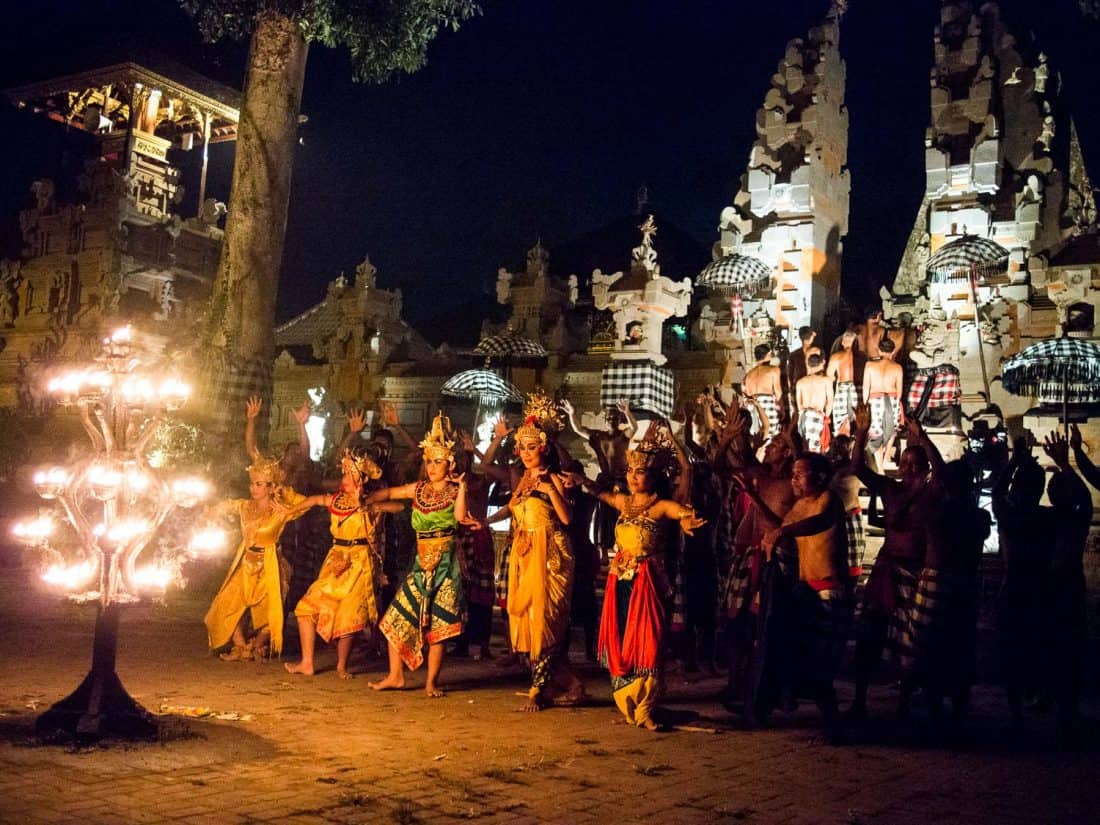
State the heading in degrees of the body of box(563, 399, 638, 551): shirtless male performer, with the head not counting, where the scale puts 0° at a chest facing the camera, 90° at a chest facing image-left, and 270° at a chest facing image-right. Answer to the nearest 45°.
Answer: approximately 0°

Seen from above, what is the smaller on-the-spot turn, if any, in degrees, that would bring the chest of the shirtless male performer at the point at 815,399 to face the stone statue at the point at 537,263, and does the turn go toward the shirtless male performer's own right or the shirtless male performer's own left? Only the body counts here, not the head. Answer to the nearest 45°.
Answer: approximately 45° to the shirtless male performer's own left

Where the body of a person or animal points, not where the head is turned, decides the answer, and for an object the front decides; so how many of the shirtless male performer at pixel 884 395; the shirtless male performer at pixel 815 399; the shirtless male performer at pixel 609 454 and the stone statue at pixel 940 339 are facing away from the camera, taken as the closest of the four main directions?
2

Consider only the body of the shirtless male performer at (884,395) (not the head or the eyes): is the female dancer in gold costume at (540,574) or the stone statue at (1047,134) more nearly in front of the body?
the stone statue

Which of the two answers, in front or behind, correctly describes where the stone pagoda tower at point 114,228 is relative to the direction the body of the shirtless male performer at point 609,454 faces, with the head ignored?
behind

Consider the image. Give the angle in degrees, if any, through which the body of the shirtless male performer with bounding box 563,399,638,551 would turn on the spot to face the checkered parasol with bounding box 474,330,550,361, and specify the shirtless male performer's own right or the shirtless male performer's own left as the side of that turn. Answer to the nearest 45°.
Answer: approximately 180°

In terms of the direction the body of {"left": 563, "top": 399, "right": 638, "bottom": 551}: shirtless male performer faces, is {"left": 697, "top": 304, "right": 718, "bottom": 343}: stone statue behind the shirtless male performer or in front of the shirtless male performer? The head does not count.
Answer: behind

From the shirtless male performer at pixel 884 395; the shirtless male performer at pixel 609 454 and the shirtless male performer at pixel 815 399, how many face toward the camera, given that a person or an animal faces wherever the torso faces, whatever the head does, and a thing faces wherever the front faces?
1

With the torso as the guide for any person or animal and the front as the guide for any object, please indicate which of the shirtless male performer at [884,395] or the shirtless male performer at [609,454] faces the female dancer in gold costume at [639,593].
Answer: the shirtless male performer at [609,454]

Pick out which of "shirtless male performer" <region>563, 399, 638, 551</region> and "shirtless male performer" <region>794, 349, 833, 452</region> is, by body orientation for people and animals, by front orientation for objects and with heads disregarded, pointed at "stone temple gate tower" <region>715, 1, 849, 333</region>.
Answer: "shirtless male performer" <region>794, 349, 833, 452</region>

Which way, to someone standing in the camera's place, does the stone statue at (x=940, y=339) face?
facing the viewer and to the left of the viewer

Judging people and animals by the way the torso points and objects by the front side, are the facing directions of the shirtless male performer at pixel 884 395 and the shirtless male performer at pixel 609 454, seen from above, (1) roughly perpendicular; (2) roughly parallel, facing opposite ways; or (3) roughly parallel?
roughly parallel, facing opposite ways

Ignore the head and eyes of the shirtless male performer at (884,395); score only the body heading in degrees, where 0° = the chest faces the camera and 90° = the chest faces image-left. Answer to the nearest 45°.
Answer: approximately 180°

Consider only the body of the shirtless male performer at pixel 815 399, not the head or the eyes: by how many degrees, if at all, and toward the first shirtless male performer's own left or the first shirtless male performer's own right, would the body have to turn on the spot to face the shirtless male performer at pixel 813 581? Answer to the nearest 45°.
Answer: approximately 180°

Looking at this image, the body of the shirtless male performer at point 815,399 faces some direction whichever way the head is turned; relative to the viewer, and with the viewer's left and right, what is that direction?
facing away from the viewer

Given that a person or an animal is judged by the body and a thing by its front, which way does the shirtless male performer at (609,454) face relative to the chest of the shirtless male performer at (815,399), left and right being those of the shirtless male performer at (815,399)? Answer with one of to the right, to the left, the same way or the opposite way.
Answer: the opposite way
